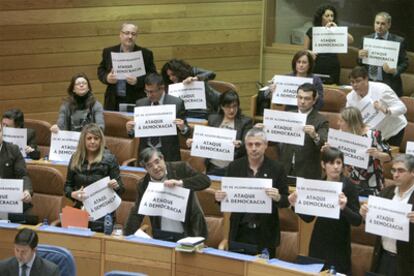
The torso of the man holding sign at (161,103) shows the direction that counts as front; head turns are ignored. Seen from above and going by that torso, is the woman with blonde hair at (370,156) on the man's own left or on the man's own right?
on the man's own left

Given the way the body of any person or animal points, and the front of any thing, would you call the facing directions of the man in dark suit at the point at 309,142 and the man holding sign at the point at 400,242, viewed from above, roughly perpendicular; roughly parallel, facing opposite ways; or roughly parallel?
roughly parallel

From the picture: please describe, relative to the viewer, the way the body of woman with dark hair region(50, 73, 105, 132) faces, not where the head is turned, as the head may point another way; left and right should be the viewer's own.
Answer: facing the viewer

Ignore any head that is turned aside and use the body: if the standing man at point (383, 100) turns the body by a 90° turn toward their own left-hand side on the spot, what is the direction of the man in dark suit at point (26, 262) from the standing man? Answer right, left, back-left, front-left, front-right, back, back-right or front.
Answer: right

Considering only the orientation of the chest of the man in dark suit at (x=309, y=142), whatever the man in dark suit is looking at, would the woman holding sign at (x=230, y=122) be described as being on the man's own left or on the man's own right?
on the man's own right

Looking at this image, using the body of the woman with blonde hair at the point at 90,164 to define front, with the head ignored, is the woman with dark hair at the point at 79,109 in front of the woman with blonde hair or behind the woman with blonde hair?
behind

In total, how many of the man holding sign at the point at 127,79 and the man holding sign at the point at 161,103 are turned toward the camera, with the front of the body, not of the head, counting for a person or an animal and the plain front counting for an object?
2

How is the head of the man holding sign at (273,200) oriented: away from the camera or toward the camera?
toward the camera

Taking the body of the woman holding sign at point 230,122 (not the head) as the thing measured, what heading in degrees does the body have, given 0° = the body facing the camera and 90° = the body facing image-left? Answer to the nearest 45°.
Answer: approximately 0°

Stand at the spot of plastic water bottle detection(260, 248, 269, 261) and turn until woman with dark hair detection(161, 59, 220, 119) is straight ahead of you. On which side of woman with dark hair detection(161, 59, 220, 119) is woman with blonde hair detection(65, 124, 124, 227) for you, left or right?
left

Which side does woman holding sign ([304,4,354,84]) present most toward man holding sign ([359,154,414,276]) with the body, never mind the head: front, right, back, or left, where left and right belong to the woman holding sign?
front

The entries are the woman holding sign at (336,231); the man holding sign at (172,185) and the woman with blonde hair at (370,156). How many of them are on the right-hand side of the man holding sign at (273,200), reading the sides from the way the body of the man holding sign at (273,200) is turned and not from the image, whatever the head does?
1

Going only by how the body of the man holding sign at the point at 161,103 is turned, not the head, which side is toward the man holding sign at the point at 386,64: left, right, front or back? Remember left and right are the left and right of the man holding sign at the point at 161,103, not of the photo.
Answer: left

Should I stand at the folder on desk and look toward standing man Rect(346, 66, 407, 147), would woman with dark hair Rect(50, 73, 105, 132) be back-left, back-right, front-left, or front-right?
front-left

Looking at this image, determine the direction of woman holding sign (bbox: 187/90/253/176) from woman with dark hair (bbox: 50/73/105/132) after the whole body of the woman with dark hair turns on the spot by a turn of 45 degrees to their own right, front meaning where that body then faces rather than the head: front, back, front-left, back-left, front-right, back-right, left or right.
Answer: left

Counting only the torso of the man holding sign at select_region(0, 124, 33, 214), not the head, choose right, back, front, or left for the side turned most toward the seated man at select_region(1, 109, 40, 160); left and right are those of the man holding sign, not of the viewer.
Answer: back
